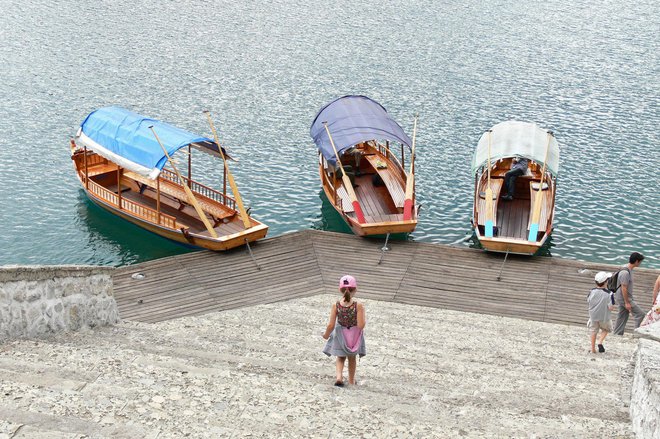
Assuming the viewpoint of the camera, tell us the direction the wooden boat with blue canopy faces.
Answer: facing away from the viewer and to the left of the viewer

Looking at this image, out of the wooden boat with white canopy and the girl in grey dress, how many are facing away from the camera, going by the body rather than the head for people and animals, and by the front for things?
2

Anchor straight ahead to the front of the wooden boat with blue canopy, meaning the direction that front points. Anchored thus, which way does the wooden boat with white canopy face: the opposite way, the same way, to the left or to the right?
to the right

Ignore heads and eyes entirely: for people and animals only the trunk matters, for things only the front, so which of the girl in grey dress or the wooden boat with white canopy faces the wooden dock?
the girl in grey dress

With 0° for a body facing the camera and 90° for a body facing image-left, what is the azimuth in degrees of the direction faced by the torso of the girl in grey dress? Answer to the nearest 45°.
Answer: approximately 180°

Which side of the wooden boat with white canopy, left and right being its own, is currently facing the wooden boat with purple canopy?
left

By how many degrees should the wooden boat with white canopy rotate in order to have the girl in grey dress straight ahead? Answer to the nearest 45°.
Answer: approximately 180°

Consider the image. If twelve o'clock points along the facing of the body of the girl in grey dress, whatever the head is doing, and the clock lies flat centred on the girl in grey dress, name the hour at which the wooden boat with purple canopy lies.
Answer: The wooden boat with purple canopy is roughly at 12 o'clock from the girl in grey dress.

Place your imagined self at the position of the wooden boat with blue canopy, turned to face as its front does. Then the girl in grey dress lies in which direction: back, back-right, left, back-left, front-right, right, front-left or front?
back-left

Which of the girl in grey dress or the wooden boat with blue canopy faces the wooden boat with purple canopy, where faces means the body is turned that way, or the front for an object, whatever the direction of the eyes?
the girl in grey dress

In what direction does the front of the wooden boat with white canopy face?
away from the camera

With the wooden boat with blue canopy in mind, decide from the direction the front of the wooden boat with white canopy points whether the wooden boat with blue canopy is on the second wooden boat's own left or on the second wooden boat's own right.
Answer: on the second wooden boat's own left

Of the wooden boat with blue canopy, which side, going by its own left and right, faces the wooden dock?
back
